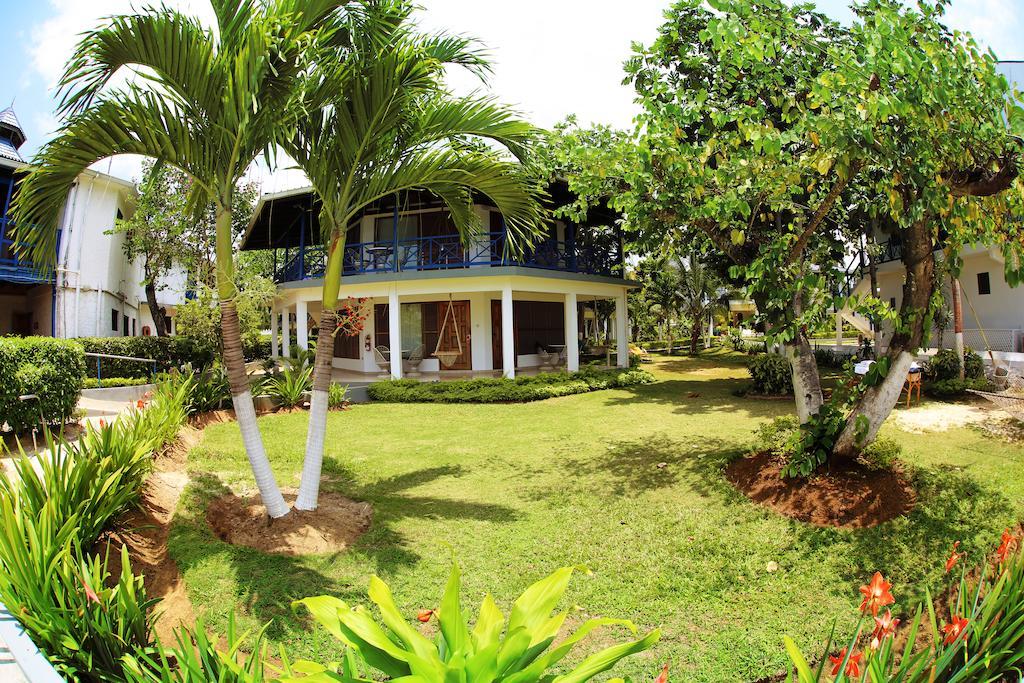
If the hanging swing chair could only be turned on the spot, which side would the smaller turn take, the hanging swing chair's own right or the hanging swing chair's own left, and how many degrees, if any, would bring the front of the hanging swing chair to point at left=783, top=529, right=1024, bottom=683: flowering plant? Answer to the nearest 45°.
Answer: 0° — it already faces it

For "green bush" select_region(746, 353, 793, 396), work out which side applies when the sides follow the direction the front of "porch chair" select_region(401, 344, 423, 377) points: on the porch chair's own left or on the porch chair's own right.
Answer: on the porch chair's own left

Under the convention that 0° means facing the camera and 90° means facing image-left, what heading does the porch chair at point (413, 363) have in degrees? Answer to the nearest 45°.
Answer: approximately 45°

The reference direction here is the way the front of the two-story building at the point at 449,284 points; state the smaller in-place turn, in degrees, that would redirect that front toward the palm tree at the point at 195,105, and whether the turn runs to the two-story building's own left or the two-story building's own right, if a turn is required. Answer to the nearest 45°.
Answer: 0° — it already faces it

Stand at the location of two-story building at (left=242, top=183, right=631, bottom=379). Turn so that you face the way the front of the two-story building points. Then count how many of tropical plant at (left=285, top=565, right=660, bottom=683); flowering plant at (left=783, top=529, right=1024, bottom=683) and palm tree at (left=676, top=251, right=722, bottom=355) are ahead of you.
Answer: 2

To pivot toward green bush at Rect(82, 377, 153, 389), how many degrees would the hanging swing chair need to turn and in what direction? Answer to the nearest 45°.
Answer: approximately 45° to its right
